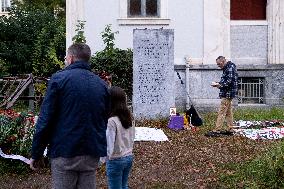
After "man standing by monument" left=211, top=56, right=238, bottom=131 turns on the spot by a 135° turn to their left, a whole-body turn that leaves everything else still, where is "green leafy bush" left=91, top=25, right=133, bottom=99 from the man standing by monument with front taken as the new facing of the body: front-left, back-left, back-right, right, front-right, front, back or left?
back

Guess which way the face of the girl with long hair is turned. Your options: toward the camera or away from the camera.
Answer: away from the camera

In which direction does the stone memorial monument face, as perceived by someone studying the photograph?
facing the viewer

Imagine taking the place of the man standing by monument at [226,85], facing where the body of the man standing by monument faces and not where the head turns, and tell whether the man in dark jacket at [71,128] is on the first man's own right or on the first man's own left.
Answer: on the first man's own left

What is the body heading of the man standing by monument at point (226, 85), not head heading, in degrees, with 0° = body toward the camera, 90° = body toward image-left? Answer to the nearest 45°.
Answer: approximately 90°

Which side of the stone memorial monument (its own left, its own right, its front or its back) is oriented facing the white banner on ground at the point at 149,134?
front

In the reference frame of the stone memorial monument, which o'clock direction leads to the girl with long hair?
The girl with long hair is roughly at 12 o'clock from the stone memorial monument.

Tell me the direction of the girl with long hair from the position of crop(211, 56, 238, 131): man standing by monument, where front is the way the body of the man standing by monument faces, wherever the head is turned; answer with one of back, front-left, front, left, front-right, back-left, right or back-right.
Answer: left

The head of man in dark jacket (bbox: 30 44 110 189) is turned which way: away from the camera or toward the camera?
away from the camera

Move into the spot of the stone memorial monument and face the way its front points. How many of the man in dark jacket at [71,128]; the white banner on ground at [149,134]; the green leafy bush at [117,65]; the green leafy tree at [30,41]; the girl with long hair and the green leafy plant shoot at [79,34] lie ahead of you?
3

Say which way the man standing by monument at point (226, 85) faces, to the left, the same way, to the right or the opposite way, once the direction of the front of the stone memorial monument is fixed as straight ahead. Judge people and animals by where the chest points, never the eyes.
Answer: to the right

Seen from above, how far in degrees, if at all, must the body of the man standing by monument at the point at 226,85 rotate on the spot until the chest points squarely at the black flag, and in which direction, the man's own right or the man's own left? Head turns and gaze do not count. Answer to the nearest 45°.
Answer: approximately 45° to the man's own right

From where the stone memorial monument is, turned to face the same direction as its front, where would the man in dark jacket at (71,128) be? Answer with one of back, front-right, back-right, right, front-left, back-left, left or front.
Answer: front

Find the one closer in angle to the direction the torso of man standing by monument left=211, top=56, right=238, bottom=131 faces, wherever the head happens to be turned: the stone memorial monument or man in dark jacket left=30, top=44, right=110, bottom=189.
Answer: the stone memorial monument
